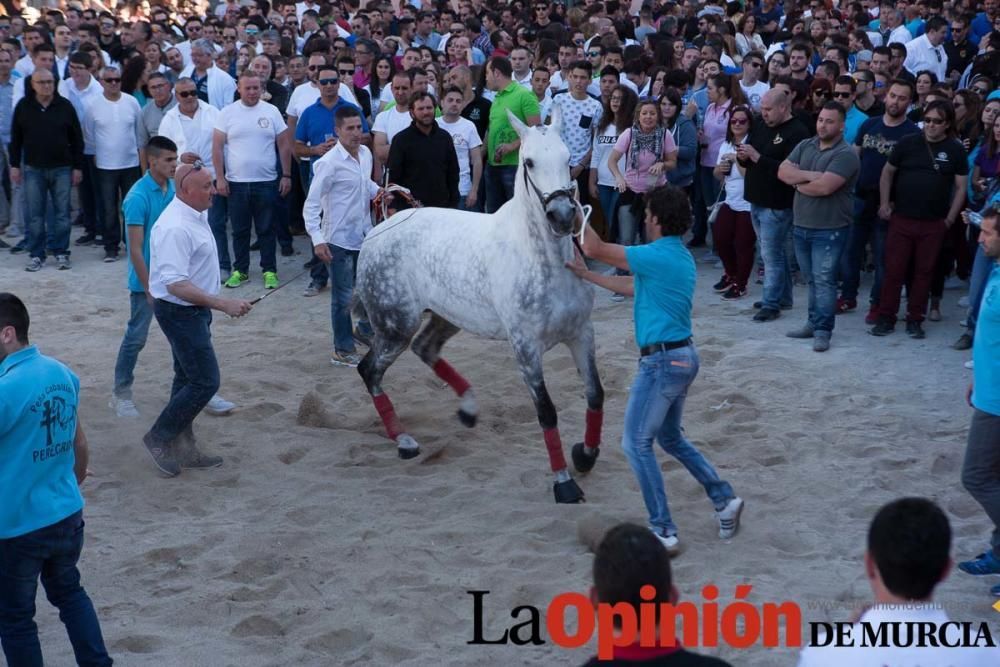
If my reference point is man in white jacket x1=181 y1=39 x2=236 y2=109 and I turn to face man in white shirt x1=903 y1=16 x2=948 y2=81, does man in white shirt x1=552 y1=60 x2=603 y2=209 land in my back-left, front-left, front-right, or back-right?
front-right

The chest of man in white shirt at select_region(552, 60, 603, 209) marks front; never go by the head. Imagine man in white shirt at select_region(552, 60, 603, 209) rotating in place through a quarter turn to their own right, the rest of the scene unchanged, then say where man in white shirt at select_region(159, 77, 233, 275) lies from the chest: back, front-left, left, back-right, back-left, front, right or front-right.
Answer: front

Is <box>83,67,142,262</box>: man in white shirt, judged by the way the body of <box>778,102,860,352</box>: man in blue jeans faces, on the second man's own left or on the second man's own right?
on the second man's own right

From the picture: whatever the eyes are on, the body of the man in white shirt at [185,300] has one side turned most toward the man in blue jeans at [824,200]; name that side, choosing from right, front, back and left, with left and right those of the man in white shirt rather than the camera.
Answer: front

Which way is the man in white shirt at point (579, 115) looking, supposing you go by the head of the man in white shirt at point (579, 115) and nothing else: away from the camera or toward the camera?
toward the camera

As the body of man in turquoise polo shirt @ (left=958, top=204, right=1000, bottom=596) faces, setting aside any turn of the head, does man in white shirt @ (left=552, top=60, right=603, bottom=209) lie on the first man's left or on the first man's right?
on the first man's right

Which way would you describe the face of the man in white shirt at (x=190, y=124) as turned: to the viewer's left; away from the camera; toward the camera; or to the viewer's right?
toward the camera

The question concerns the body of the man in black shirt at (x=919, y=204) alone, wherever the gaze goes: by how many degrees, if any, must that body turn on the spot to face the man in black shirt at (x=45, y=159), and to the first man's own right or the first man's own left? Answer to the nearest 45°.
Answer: approximately 90° to the first man's own right

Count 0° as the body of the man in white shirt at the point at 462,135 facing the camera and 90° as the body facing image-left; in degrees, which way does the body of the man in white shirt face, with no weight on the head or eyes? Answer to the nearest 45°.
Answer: approximately 0°

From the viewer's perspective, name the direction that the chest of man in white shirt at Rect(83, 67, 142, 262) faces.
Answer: toward the camera

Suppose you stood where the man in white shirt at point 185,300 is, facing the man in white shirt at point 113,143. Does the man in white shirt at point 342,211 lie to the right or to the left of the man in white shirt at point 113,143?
right

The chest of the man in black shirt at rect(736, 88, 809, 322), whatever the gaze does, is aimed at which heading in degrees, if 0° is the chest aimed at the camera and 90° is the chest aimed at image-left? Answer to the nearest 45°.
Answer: approximately 45°

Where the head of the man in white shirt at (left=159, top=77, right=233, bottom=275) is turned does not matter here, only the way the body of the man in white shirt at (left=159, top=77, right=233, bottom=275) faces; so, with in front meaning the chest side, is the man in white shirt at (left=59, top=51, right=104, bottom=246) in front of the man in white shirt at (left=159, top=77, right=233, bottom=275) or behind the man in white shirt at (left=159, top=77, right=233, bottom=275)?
behind

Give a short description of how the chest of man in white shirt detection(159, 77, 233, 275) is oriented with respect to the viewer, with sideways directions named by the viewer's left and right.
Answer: facing the viewer

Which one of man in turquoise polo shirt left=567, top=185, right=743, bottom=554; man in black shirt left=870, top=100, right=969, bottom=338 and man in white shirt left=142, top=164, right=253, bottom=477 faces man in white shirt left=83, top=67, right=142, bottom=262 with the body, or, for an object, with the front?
the man in turquoise polo shirt

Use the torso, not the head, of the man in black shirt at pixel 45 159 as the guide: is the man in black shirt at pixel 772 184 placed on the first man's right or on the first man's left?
on the first man's left

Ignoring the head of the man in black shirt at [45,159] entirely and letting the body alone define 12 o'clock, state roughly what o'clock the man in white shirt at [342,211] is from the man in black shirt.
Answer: The man in white shirt is roughly at 11 o'clock from the man in black shirt.

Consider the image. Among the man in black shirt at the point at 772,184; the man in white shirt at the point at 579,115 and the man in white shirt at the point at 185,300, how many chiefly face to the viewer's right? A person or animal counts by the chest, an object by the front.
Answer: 1

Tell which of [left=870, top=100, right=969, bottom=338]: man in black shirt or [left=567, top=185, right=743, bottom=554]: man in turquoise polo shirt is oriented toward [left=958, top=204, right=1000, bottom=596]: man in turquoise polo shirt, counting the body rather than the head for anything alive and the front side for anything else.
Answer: the man in black shirt

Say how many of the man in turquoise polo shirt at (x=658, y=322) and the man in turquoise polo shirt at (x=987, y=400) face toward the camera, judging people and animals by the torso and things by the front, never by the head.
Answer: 0

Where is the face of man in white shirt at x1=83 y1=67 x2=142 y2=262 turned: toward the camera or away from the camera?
toward the camera

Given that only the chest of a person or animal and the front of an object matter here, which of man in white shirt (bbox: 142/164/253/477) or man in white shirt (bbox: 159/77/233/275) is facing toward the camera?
man in white shirt (bbox: 159/77/233/275)

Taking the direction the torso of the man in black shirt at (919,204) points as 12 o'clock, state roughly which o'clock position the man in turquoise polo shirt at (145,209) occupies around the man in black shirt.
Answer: The man in turquoise polo shirt is roughly at 2 o'clock from the man in black shirt.
